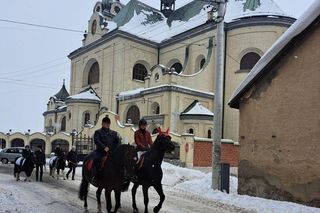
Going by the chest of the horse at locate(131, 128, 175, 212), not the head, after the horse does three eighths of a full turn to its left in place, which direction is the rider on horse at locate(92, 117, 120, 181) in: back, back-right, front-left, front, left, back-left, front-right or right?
left

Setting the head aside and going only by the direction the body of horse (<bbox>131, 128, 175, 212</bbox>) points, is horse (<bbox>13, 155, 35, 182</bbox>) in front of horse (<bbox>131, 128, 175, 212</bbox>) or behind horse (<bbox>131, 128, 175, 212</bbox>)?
behind

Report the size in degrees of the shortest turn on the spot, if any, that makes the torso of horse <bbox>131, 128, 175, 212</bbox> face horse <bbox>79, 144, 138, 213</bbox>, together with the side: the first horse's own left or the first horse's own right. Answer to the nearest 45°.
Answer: approximately 90° to the first horse's own right

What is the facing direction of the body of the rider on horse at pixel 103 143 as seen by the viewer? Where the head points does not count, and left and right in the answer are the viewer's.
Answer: facing the viewer and to the right of the viewer

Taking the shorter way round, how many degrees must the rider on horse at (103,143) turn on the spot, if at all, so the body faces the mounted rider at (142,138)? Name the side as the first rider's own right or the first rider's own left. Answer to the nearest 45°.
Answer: approximately 90° to the first rider's own left

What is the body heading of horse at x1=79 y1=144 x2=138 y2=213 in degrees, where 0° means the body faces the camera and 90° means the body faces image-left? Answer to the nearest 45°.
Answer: approximately 315°

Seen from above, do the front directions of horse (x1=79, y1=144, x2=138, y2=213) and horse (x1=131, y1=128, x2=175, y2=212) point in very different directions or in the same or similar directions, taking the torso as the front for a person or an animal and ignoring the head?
same or similar directions

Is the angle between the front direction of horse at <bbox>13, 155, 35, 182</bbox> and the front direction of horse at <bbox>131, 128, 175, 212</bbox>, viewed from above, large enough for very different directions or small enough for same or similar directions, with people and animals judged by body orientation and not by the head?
same or similar directions

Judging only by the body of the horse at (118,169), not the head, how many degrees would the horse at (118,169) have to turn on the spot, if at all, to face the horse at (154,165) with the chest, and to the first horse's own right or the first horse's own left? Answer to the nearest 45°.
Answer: approximately 90° to the first horse's own left
